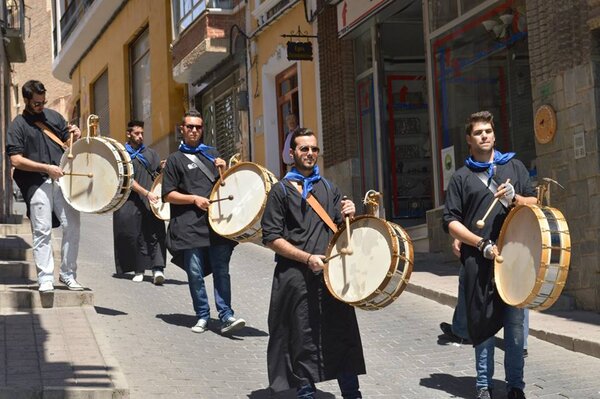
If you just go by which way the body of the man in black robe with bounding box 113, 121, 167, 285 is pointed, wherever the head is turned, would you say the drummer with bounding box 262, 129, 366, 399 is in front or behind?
in front

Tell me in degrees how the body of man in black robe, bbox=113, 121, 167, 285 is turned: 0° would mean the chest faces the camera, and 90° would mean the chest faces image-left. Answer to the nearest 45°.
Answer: approximately 315°

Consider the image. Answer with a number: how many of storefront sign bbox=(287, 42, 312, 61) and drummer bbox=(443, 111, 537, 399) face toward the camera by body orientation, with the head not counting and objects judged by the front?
2

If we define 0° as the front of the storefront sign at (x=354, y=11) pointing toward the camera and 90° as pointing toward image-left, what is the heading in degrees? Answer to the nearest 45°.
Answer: approximately 45°

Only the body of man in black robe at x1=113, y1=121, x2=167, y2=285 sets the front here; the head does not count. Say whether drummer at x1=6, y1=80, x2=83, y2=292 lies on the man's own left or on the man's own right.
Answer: on the man's own right

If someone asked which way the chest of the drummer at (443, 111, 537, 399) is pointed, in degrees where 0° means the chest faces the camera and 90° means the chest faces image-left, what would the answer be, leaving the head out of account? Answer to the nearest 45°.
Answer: approximately 0°

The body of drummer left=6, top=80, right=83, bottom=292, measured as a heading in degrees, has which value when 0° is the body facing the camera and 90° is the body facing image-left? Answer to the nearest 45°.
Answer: approximately 315°

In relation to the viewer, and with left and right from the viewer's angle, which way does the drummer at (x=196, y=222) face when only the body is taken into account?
facing the viewer and to the right of the viewer

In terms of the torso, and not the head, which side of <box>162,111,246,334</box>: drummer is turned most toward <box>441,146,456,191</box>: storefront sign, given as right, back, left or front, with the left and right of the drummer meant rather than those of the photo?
left

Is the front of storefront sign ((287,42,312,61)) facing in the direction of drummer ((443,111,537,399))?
yes

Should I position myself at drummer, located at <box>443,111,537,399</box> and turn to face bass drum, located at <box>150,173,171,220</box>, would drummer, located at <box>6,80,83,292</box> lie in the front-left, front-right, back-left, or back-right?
front-left

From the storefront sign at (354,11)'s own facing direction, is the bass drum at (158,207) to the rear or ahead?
ahead

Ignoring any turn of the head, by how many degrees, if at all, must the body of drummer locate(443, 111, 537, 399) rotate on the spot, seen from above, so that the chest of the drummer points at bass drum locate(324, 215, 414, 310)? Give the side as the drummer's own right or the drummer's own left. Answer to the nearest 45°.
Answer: approximately 45° to the drummer's own right
